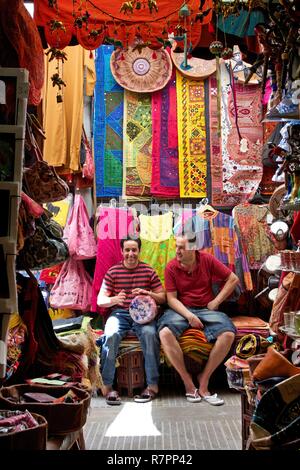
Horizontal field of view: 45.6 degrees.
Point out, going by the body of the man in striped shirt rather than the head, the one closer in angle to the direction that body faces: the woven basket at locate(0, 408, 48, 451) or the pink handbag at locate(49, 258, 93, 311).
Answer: the woven basket

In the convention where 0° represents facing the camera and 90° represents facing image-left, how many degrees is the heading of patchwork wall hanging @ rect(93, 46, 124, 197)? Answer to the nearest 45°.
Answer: approximately 0°

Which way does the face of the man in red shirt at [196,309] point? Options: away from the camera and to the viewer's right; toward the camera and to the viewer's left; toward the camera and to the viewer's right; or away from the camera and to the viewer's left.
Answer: toward the camera and to the viewer's left

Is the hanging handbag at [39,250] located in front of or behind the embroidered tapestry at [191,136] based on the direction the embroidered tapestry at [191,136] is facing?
in front

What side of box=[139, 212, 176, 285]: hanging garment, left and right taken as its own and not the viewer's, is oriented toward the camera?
front

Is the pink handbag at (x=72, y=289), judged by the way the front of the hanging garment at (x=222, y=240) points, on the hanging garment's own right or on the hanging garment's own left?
on the hanging garment's own right

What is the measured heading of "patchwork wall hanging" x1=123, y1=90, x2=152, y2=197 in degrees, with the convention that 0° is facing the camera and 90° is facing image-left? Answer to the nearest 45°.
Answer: approximately 0°
